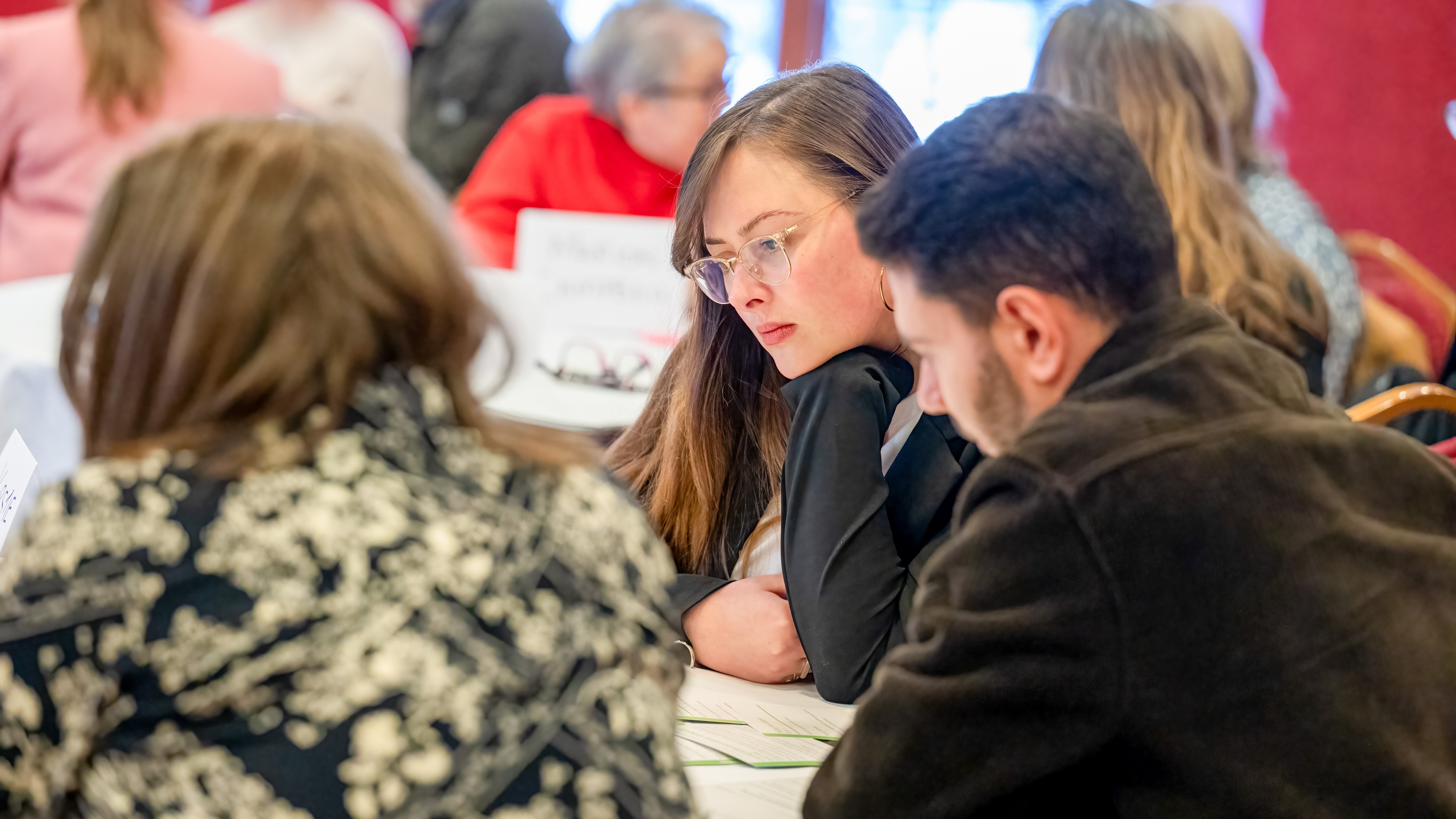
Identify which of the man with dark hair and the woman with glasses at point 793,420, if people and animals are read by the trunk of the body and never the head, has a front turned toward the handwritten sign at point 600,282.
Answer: the man with dark hair

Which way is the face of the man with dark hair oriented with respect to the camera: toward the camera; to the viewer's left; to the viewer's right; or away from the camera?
to the viewer's left

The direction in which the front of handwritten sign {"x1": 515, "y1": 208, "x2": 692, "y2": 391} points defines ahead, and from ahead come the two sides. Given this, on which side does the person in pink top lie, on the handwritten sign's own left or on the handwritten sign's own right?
on the handwritten sign's own right

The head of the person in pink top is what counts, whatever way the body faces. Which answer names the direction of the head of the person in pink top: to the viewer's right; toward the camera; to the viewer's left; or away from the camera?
away from the camera

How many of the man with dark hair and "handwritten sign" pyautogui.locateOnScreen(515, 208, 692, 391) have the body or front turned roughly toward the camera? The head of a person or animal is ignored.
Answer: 1

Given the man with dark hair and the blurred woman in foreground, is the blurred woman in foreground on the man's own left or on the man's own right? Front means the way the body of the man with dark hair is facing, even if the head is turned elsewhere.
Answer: on the man's own left

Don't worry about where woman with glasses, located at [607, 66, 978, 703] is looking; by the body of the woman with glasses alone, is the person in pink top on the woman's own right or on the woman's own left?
on the woman's own right
